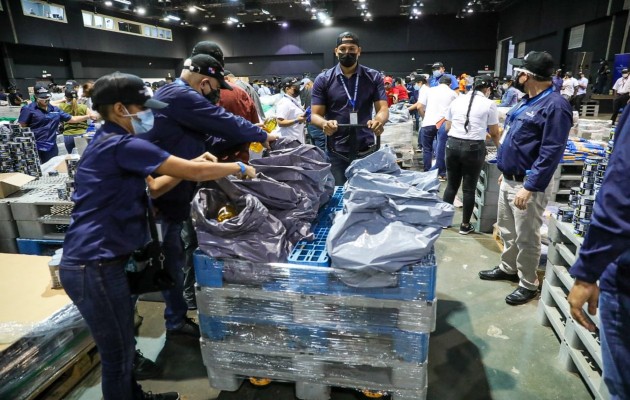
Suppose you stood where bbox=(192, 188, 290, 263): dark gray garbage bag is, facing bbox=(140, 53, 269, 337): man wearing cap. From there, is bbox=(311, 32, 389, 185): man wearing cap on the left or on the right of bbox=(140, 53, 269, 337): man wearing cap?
right

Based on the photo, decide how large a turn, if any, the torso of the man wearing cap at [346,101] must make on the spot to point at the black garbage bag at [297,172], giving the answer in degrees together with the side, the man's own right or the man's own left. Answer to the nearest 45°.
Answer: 0° — they already face it

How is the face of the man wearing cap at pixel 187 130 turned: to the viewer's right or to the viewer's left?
to the viewer's right

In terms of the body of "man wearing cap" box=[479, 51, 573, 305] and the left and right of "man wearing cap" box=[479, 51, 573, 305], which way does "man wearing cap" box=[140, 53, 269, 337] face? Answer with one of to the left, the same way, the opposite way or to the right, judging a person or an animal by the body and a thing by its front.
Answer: the opposite way

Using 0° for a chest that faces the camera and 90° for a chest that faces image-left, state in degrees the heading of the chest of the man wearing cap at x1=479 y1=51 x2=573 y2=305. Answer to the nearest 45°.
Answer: approximately 45°

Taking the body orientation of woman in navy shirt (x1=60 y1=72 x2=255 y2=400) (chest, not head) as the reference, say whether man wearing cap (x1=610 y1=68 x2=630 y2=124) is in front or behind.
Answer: in front

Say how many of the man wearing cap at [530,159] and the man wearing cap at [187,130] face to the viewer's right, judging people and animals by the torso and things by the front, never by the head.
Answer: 1

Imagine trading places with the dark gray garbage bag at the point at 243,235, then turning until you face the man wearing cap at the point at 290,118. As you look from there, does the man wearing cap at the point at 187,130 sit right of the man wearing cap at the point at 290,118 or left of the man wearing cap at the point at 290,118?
left

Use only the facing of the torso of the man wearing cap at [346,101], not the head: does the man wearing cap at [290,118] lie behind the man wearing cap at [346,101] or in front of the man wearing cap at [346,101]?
behind

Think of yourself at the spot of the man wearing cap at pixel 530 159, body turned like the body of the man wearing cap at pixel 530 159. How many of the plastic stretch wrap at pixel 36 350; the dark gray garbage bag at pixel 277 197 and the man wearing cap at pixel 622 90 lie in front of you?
2

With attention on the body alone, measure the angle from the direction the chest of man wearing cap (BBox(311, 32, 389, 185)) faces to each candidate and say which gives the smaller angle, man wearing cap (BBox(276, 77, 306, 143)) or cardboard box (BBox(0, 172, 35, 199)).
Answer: the cardboard box

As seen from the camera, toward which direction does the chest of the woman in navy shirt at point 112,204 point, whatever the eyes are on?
to the viewer's right

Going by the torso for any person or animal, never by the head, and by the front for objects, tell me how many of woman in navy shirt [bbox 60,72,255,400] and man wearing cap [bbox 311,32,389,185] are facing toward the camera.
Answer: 1
